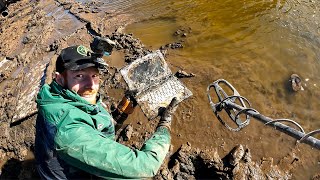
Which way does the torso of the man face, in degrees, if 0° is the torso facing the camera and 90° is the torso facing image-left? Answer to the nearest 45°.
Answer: approximately 270°

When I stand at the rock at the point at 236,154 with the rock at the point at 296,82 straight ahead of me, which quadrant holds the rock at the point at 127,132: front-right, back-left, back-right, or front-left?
back-left

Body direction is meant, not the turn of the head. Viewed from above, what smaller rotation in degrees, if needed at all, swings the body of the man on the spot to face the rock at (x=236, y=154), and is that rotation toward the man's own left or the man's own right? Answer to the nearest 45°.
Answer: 0° — they already face it

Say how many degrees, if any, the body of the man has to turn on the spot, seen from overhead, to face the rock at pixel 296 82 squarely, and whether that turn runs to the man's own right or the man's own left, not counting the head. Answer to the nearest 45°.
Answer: approximately 45° to the man's own left
